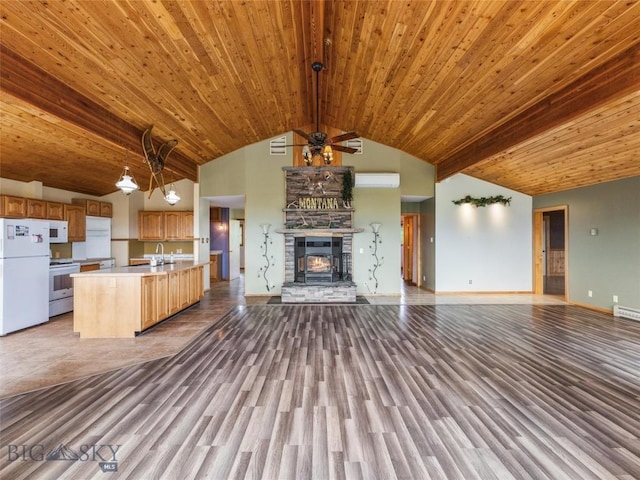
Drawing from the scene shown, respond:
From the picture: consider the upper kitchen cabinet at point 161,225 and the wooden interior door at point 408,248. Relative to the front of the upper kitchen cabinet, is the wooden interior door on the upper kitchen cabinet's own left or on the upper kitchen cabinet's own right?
on the upper kitchen cabinet's own left

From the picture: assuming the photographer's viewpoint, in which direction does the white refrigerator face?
facing the viewer and to the right of the viewer

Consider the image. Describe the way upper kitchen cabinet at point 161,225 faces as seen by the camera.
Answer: facing the viewer

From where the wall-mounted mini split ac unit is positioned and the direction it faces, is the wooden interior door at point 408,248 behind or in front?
behind

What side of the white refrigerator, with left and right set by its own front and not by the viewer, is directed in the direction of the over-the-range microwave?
left

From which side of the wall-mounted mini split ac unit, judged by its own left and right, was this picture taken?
front

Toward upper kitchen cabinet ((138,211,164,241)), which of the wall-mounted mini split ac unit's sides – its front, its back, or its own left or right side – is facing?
right

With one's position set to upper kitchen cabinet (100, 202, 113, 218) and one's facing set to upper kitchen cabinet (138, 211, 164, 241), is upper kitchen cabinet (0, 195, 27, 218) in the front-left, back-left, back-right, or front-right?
back-right

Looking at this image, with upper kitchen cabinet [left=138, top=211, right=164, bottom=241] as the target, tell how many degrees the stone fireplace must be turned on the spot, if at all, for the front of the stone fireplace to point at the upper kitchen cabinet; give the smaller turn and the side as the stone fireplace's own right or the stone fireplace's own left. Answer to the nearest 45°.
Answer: approximately 90° to the stone fireplace's own right

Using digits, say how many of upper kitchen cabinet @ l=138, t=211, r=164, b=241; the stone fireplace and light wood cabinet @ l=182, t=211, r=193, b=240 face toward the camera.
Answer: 3

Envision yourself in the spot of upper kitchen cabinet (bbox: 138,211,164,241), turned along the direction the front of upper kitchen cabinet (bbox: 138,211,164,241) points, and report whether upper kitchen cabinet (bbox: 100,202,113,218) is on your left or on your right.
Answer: on your right

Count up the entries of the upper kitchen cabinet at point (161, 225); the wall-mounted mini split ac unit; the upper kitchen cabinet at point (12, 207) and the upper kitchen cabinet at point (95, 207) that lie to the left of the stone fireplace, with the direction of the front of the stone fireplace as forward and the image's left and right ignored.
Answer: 1

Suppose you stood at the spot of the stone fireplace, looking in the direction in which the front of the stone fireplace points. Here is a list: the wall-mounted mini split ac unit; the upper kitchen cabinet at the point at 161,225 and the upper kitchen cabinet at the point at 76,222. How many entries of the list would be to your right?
2

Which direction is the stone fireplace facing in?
toward the camera
